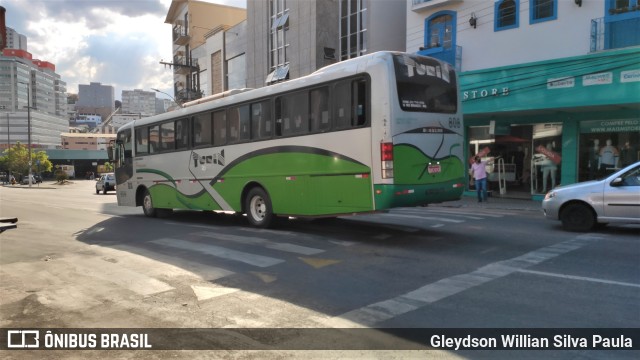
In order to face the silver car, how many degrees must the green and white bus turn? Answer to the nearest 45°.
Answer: approximately 135° to its right

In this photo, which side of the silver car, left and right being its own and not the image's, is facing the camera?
left

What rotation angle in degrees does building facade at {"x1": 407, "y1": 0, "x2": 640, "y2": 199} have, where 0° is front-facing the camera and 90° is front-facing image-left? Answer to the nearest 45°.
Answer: approximately 45°

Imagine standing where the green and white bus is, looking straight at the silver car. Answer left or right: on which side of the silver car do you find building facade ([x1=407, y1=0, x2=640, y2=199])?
left

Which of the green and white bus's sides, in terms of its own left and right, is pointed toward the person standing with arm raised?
right

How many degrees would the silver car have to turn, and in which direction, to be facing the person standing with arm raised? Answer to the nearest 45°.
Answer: approximately 45° to its right

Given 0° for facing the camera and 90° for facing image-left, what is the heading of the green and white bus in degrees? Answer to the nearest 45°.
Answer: approximately 135°

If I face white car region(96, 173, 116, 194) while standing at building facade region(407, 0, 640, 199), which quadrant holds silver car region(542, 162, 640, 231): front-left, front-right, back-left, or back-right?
back-left

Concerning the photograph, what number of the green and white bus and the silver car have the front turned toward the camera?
0
